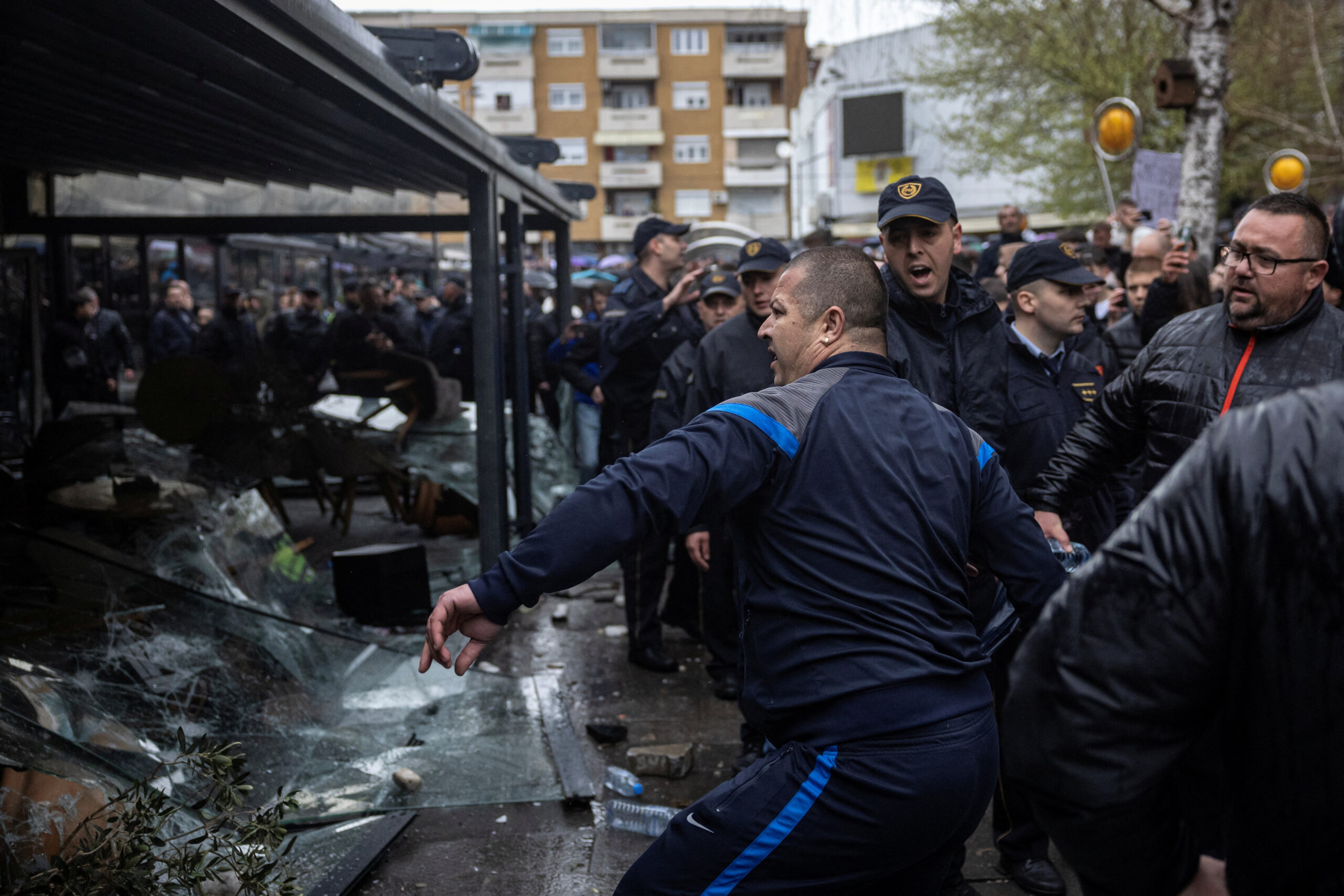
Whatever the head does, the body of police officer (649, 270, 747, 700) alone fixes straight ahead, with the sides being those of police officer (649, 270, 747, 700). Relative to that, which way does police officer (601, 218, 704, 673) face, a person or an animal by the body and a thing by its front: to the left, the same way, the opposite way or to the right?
to the left

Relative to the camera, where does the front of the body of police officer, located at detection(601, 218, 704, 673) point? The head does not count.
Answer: to the viewer's right

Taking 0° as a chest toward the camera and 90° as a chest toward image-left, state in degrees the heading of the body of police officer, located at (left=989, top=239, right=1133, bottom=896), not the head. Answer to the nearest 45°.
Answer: approximately 315°

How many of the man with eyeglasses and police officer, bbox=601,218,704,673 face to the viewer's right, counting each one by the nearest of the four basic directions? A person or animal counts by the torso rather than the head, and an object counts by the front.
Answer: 1

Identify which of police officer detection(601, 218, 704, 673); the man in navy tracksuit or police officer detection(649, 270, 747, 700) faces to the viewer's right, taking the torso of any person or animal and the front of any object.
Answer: police officer detection(601, 218, 704, 673)

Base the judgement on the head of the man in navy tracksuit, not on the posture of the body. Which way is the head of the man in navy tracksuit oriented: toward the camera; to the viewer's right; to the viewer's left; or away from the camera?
to the viewer's left

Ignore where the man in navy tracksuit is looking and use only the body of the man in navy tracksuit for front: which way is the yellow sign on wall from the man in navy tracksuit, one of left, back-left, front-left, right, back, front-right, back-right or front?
front-right

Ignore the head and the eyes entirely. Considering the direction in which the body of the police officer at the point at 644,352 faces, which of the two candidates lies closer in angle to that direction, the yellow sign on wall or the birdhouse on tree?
the birdhouse on tree

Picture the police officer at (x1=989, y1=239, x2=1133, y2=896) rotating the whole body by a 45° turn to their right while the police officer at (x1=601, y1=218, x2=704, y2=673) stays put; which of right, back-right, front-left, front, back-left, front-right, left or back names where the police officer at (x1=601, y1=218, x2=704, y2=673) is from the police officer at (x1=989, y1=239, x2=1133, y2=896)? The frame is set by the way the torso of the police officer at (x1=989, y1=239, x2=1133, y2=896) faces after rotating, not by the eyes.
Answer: back-right
